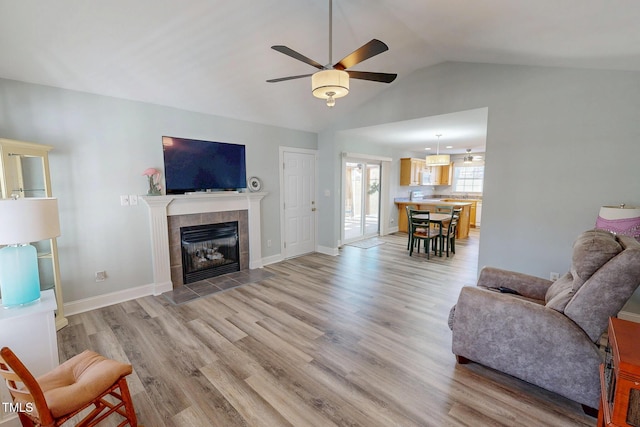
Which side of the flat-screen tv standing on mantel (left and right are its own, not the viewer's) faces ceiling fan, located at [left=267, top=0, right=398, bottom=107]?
front

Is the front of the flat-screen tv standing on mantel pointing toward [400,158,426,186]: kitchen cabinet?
no

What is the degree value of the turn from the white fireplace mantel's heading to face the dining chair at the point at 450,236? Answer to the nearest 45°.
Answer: approximately 45° to its left

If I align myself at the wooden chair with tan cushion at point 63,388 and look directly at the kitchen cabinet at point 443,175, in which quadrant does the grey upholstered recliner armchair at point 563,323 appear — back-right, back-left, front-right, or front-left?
front-right

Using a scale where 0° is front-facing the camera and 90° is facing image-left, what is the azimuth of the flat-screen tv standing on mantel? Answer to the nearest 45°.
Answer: approximately 315°

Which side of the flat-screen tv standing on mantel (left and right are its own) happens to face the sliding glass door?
left

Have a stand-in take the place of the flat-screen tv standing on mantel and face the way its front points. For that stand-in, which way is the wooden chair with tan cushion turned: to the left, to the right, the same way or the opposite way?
to the left

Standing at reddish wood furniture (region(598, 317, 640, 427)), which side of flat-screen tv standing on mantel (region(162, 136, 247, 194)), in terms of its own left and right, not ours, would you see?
front

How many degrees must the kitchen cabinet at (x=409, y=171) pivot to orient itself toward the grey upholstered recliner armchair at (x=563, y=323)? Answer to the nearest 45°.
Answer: approximately 45° to its right

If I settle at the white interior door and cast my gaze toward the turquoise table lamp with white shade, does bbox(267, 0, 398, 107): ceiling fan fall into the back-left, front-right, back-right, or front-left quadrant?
front-left

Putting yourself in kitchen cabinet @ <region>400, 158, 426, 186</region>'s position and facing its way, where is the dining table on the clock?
The dining table is roughly at 1 o'clock from the kitchen cabinet.

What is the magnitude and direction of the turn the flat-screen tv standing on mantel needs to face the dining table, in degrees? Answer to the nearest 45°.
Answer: approximately 45° to its left

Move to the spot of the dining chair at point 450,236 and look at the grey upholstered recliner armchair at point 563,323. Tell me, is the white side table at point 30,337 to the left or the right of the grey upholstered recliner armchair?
right

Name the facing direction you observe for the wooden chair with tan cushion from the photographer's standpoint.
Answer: facing away from the viewer and to the right of the viewer

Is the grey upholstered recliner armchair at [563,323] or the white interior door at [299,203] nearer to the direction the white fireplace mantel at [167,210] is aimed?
the grey upholstered recliner armchair

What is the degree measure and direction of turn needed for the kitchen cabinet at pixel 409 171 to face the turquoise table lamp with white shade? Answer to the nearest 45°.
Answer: approximately 45° to its right

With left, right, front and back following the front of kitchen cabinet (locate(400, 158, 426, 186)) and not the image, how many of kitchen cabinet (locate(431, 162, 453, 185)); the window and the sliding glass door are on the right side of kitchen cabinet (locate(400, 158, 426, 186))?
1
